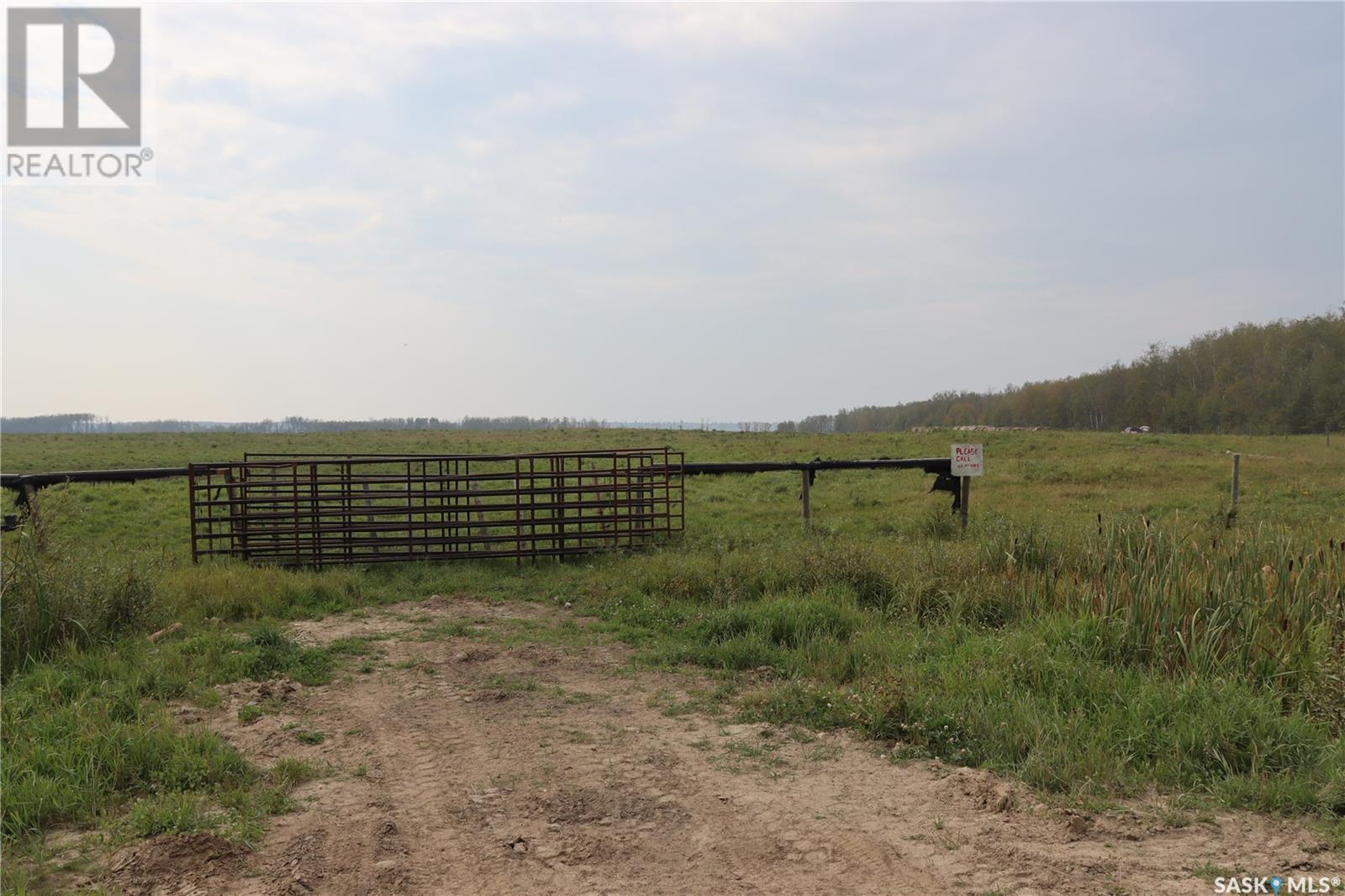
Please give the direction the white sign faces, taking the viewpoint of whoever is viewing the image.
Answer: facing the viewer

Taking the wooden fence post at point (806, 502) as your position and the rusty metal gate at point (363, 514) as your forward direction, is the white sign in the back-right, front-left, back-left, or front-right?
back-left

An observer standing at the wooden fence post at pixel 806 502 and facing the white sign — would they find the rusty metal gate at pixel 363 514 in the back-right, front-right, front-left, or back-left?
back-right

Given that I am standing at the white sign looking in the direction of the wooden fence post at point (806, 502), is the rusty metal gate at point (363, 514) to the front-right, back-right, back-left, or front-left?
front-left

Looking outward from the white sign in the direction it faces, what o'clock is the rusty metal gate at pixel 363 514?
The rusty metal gate is roughly at 2 o'clock from the white sign.

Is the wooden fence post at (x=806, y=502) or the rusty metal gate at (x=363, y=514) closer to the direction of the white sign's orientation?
the rusty metal gate

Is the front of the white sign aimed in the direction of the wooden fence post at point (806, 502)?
no
